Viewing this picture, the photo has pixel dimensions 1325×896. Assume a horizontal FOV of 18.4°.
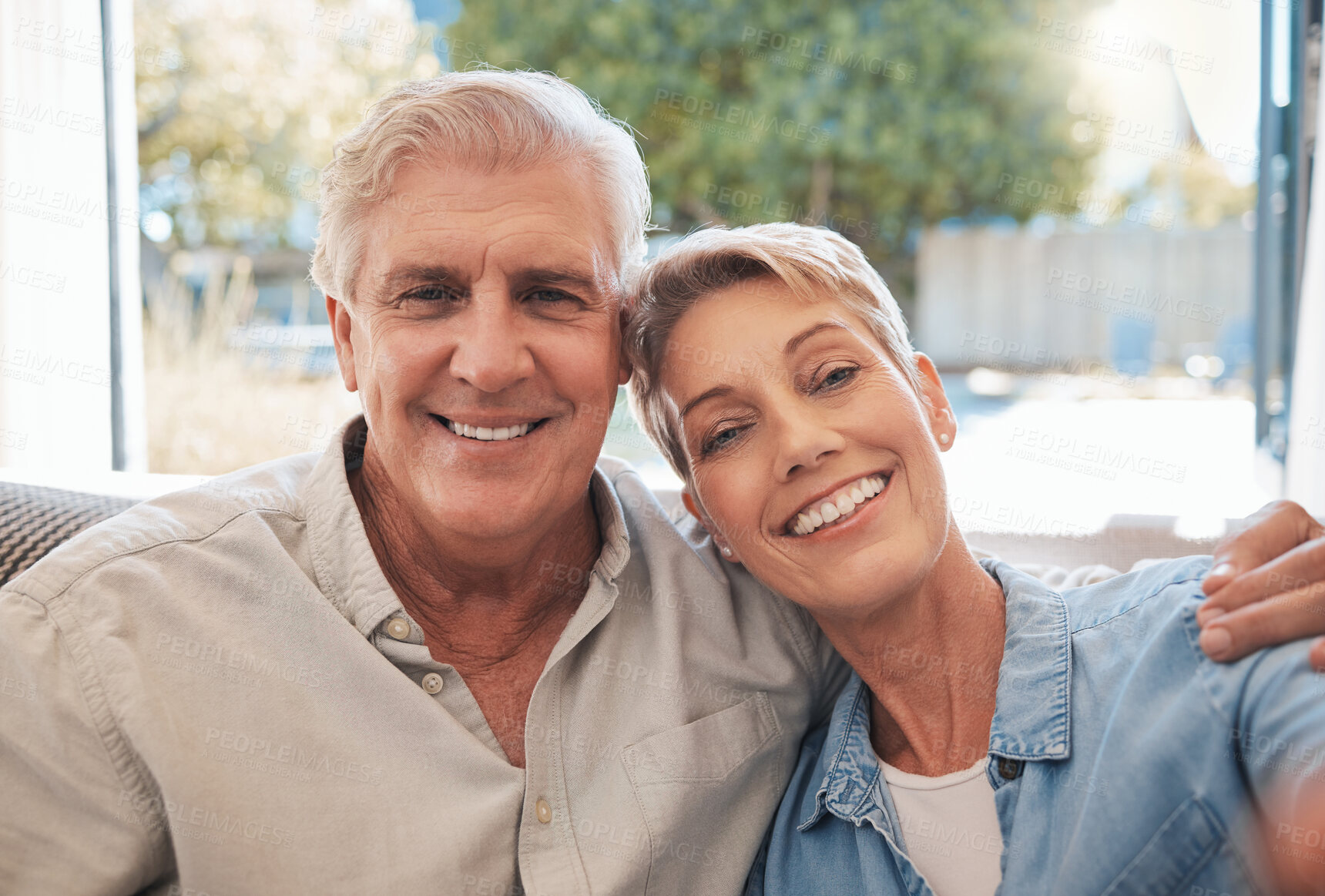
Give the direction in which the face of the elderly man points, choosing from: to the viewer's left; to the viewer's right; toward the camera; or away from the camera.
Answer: toward the camera

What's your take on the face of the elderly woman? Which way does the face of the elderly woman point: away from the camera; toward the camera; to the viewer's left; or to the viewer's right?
toward the camera

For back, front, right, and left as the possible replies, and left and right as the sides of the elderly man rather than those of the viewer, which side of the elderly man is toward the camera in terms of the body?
front

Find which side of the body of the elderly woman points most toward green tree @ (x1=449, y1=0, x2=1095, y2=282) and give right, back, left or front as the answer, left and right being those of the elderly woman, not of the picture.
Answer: back

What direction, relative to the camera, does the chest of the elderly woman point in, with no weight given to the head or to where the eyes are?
toward the camera

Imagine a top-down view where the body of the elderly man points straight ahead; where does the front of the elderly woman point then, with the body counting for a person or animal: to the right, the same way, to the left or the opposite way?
the same way

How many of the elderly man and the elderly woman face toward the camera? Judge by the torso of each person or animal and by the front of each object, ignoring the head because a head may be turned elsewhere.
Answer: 2
